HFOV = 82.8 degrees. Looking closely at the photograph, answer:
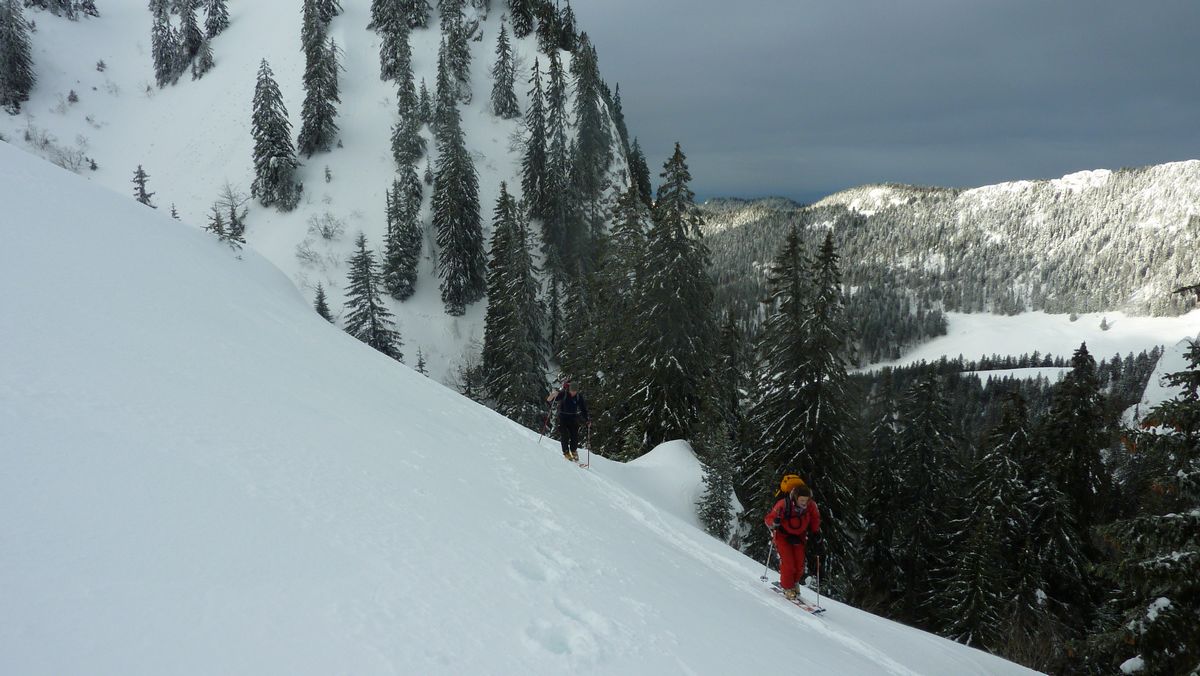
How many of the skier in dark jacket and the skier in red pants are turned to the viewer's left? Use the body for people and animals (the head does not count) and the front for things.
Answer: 0

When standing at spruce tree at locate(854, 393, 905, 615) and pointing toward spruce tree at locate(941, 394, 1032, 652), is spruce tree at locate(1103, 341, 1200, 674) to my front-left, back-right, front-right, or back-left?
front-right

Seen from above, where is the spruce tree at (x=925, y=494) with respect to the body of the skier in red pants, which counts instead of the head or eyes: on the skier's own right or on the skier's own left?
on the skier's own left

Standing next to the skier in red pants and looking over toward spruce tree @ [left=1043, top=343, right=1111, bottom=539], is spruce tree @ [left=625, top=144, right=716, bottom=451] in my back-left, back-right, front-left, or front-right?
front-left

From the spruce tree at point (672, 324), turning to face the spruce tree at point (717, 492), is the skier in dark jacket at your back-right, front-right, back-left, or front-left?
front-right

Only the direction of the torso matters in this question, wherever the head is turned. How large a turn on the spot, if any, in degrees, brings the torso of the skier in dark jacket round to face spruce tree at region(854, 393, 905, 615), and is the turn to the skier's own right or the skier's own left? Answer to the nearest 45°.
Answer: approximately 135° to the skier's own left

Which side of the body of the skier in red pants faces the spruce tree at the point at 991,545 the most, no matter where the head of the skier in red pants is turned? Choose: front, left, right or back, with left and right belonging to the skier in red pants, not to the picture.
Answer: left

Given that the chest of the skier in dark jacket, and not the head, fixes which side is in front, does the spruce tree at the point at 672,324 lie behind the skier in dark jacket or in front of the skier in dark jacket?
behind

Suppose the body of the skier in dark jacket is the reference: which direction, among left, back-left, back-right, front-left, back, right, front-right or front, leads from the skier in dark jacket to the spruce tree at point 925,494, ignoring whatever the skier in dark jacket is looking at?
back-left

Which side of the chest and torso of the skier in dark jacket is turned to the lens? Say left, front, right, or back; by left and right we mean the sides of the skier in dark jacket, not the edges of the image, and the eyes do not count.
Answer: front
